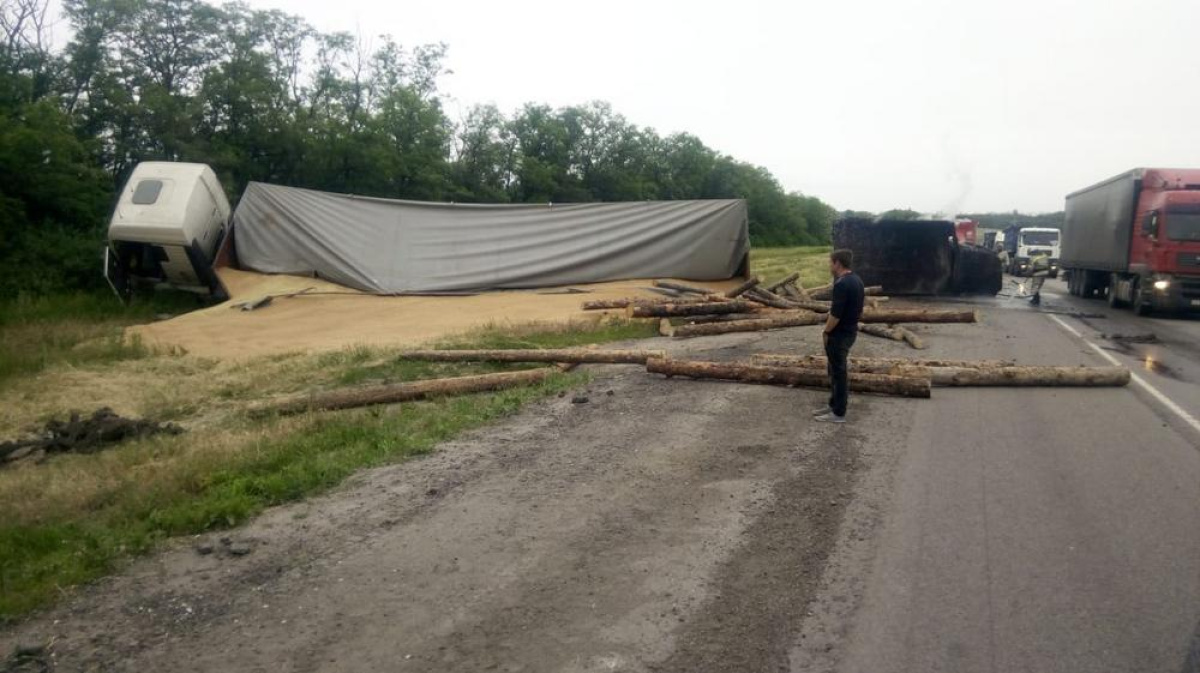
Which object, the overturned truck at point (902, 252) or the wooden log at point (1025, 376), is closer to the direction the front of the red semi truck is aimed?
the wooden log

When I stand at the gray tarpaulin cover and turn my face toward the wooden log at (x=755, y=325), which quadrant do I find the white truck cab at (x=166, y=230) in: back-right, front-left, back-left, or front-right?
back-right

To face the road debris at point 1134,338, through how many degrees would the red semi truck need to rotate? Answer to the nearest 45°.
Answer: approximately 45° to its right

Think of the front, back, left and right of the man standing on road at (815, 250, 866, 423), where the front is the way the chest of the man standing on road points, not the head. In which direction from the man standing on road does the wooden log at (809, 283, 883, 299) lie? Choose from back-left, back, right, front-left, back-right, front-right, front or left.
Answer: right

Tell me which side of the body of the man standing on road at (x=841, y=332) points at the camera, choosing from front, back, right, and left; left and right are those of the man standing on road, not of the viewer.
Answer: left

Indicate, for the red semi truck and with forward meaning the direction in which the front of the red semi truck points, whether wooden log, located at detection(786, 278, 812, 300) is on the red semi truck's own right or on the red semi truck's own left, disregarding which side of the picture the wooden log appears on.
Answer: on the red semi truck's own right

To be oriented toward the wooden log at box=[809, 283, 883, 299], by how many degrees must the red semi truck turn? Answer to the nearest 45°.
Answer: approximately 90° to its right

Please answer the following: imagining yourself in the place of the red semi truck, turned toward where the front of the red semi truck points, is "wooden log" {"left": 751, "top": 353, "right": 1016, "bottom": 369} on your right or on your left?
on your right

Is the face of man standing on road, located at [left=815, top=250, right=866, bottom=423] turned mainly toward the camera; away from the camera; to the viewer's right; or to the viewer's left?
to the viewer's left

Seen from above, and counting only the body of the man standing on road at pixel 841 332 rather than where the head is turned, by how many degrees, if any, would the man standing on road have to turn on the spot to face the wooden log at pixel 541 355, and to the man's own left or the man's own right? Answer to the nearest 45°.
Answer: approximately 45° to the man's own right

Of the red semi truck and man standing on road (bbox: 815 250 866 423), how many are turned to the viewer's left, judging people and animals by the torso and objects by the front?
1

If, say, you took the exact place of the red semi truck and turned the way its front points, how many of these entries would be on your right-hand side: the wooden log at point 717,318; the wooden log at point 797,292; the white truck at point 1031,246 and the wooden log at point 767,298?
3
